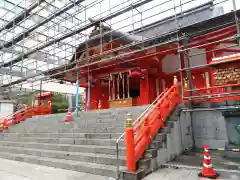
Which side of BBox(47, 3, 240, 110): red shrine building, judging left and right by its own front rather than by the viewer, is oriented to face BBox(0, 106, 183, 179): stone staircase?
front

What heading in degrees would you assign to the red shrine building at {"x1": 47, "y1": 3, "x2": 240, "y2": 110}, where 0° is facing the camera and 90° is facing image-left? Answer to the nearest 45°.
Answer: approximately 45°

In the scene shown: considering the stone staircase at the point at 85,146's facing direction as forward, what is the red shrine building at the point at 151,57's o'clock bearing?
The red shrine building is roughly at 6 o'clock from the stone staircase.

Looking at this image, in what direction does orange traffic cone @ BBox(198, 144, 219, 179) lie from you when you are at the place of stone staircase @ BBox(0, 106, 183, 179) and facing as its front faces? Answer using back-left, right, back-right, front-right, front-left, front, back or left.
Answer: left

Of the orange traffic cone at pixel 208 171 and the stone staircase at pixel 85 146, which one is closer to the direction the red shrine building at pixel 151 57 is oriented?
the stone staircase

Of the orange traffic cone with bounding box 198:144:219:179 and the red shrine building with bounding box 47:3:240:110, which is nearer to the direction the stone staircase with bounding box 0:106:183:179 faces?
the orange traffic cone

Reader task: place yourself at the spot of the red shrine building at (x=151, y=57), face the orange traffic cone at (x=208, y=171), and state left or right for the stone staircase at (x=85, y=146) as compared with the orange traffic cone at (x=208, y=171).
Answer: right

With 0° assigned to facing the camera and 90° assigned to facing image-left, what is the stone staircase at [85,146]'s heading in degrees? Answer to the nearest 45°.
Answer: approximately 45°

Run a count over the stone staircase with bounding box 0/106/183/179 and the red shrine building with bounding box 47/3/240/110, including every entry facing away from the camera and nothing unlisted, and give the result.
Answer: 0

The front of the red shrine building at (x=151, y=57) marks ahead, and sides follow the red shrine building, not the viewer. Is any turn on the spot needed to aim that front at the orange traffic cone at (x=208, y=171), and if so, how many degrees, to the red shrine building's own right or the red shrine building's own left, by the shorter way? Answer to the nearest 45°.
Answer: approximately 45° to the red shrine building's own left
